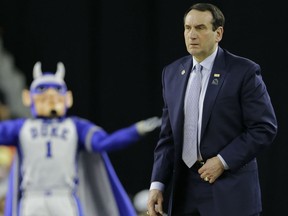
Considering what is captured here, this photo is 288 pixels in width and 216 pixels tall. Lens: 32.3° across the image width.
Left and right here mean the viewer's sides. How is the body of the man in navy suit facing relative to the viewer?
facing the viewer and to the left of the viewer

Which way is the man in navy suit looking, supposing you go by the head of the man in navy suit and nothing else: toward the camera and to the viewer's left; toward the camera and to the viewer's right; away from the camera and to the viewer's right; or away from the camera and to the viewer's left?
toward the camera and to the viewer's left
